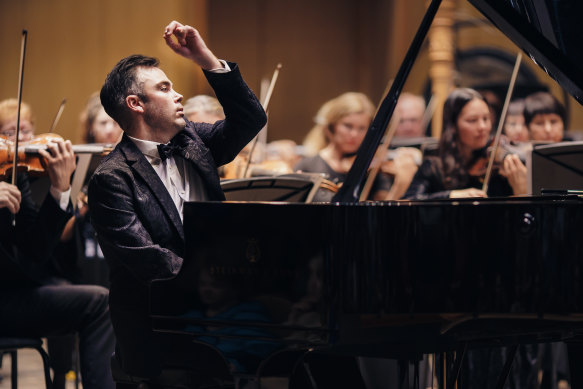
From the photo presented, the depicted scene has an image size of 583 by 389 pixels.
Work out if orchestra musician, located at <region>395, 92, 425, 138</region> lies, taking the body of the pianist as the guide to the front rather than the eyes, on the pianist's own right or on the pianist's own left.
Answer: on the pianist's own left

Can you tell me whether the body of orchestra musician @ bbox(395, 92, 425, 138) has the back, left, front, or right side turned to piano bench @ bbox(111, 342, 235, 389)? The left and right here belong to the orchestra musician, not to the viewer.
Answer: front

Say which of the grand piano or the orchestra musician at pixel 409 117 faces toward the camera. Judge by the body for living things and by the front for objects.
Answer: the orchestra musician

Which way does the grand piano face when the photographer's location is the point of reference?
facing to the left of the viewer

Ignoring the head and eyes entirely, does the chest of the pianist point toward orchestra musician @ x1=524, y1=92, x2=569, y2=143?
no

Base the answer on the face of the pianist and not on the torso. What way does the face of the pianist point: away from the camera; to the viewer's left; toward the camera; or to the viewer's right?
to the viewer's right

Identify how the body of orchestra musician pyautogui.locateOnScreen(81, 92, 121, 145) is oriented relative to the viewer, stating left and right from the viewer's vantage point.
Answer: facing the viewer and to the right of the viewer

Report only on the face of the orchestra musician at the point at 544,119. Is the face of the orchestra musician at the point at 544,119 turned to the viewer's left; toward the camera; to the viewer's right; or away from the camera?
toward the camera

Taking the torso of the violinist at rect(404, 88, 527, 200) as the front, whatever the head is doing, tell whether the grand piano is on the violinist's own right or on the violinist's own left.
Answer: on the violinist's own right

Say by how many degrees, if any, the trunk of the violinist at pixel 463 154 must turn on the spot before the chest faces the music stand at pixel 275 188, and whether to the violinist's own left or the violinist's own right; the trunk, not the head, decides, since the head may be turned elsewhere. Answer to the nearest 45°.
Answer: approximately 90° to the violinist's own right

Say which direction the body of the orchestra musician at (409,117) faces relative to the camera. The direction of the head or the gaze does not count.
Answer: toward the camera

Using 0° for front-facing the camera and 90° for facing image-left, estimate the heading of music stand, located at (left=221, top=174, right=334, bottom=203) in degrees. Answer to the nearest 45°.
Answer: approximately 180°

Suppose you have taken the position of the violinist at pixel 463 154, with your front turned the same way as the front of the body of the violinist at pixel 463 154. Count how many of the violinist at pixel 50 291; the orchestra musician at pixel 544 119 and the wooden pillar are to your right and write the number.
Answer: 1

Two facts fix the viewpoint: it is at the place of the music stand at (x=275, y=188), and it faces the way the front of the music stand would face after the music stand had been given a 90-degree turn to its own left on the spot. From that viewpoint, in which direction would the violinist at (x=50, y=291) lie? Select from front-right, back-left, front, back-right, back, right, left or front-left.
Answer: front

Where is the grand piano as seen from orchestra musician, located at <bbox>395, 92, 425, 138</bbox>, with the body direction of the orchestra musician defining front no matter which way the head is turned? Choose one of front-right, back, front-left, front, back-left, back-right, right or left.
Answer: front

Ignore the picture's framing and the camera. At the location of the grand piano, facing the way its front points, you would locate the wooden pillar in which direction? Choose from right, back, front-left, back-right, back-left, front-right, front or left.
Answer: right

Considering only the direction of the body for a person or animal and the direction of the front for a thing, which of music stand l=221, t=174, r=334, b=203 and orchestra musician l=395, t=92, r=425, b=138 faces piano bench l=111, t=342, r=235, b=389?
the orchestra musician
